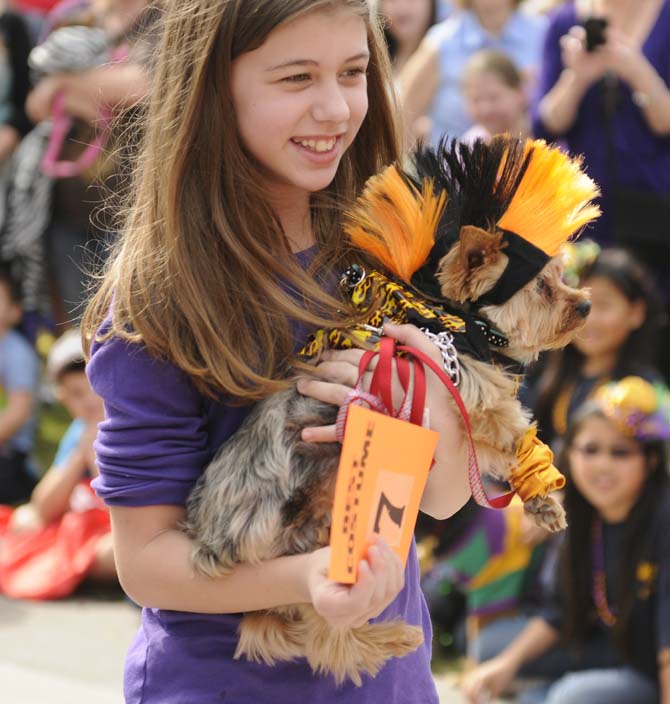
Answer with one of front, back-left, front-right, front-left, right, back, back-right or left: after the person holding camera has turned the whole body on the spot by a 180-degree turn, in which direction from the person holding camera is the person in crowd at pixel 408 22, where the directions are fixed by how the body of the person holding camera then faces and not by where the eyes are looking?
front-left

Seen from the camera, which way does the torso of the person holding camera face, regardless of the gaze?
toward the camera

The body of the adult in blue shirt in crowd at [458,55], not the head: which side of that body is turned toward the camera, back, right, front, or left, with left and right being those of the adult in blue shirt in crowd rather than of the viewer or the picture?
front

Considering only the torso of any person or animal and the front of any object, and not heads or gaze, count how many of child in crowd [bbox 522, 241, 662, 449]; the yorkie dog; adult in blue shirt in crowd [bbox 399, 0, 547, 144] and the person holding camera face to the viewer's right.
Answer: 1

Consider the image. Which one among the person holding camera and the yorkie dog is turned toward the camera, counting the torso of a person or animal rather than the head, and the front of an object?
the person holding camera

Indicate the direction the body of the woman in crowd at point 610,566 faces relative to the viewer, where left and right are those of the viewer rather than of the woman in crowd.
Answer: facing the viewer

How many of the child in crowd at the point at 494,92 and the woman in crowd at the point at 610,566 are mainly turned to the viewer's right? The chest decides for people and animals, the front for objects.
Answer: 0

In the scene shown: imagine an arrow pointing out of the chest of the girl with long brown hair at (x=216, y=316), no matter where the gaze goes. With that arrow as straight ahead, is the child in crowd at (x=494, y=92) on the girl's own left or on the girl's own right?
on the girl's own left

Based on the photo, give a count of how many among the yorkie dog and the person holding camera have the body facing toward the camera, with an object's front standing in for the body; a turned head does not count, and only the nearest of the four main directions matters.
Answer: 1

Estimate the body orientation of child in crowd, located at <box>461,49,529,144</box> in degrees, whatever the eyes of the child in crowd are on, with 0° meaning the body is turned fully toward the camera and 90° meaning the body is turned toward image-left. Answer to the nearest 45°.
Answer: approximately 45°

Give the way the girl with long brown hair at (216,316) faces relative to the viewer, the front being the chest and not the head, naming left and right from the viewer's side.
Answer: facing the viewer and to the right of the viewer

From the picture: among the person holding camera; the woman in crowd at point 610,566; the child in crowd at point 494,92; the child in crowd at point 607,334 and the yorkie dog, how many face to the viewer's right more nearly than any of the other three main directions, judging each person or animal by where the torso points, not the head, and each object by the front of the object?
1
